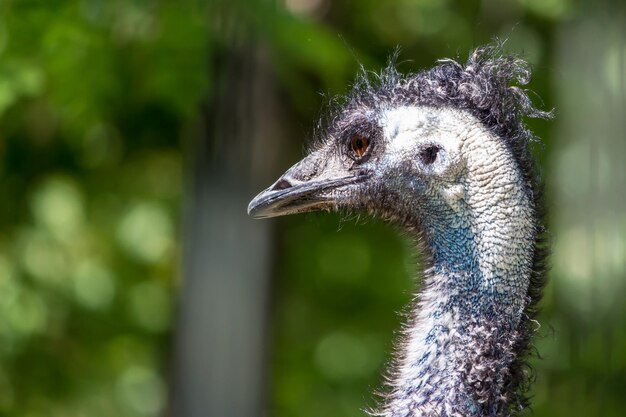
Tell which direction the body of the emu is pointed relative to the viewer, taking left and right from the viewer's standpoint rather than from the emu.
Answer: facing to the left of the viewer

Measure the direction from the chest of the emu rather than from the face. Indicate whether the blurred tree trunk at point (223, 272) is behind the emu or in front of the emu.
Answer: in front
